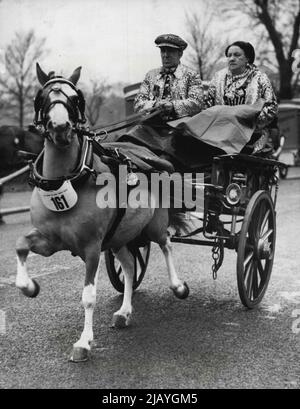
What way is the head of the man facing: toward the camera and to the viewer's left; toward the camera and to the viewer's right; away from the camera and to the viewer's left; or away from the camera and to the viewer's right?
toward the camera and to the viewer's left

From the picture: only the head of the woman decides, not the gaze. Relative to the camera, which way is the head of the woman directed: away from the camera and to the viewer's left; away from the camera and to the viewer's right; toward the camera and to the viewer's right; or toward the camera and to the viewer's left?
toward the camera and to the viewer's left

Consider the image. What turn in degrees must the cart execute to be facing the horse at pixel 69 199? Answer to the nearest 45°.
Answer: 0° — it already faces it

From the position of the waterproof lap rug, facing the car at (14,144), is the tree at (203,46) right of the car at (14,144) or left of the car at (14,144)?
right

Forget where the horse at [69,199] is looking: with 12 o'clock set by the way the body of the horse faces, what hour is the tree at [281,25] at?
The tree is roughly at 5 o'clock from the horse.

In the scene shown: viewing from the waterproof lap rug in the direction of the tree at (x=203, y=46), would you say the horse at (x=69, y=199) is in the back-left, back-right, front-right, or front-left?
back-left

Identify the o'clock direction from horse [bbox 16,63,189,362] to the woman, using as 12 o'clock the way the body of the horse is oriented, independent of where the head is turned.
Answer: The woman is roughly at 6 o'clock from the horse.

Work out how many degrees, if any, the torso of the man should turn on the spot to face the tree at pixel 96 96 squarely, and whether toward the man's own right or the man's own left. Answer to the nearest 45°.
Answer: approximately 135° to the man's own right

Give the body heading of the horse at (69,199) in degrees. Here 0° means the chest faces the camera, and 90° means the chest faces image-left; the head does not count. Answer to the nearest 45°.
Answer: approximately 45°
